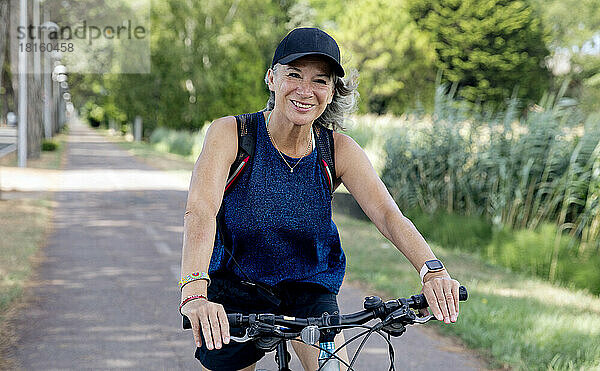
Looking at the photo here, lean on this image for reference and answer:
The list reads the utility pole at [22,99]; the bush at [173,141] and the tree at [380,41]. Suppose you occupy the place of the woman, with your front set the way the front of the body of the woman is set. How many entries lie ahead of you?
0

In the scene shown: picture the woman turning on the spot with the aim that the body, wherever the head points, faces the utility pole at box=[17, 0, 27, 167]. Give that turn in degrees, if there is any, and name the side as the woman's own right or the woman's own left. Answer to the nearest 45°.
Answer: approximately 135° to the woman's own right

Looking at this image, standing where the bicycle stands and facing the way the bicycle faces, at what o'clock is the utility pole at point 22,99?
The utility pole is roughly at 5 o'clock from the bicycle.

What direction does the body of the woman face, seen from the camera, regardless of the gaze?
toward the camera

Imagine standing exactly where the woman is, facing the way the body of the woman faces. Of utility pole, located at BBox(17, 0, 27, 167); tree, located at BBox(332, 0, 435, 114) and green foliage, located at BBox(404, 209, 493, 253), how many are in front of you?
0

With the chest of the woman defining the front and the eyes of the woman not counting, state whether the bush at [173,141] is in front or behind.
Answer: behind
